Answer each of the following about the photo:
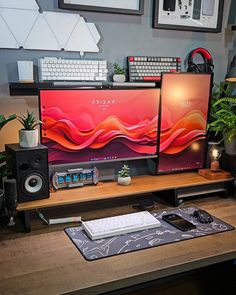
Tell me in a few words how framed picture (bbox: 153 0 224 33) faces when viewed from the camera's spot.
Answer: facing the viewer

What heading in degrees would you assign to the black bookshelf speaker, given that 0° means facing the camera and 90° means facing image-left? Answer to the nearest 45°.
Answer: approximately 315°

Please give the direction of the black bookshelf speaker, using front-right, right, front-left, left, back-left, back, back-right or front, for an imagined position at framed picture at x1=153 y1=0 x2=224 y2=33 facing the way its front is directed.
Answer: front-right

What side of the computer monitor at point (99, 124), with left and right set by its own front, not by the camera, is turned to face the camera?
front

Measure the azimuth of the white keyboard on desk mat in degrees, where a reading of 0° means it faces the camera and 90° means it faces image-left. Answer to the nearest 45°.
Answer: approximately 0°

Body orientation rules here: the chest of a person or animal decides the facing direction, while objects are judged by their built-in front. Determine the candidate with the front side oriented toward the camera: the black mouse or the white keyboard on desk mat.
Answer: the white keyboard on desk mat

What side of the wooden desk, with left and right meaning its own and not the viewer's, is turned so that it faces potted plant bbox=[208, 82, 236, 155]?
left

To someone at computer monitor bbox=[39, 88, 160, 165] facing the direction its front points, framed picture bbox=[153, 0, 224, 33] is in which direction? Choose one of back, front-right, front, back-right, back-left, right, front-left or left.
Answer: back-left

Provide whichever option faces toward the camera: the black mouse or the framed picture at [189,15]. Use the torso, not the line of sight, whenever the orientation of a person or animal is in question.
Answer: the framed picture

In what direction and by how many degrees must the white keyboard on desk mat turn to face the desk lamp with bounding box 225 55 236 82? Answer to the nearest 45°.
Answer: approximately 135° to its left

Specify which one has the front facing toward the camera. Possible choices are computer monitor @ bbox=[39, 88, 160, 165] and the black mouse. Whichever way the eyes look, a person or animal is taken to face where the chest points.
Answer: the computer monitor

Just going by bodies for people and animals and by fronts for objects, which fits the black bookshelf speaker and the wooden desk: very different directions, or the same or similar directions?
same or similar directions

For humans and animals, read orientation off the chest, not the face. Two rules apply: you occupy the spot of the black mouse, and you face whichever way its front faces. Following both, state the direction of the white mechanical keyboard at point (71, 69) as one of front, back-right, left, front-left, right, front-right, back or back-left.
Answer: front-left
